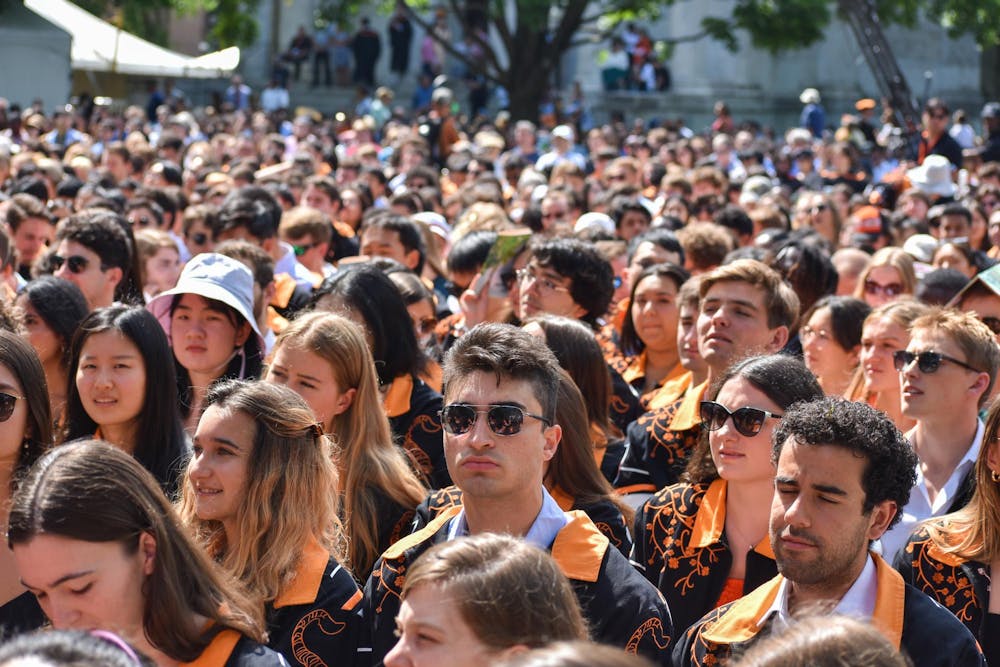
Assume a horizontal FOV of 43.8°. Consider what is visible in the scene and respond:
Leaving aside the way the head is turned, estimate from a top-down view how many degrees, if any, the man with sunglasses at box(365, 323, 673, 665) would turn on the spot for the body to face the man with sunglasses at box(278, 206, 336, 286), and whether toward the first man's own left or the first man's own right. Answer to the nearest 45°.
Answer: approximately 135° to the first man's own right

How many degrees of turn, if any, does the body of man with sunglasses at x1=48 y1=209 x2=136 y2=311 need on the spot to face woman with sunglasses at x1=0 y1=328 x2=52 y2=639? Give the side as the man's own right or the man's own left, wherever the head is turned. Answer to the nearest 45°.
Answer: approximately 45° to the man's own left

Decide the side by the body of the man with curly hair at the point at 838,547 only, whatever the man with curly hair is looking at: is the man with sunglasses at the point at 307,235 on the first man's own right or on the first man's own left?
on the first man's own right

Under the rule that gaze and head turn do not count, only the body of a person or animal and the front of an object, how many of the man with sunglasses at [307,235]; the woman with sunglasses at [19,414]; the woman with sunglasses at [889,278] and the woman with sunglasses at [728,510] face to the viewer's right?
0

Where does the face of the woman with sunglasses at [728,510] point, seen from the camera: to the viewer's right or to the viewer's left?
to the viewer's left

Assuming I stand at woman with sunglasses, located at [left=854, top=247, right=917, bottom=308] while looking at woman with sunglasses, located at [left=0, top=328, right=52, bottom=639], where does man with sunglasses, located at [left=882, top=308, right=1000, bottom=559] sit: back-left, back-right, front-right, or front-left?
front-left

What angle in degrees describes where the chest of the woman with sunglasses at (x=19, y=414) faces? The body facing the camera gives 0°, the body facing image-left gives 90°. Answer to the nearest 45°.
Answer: approximately 45°

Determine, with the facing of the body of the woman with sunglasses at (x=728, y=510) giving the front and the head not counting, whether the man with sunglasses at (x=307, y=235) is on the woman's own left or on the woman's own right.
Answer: on the woman's own right

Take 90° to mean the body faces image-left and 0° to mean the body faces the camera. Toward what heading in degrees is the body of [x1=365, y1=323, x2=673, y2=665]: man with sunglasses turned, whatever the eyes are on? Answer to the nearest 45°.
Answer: approximately 45°

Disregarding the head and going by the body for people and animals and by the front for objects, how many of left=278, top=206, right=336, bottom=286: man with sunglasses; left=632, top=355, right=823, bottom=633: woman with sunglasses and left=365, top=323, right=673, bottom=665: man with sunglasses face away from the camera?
0

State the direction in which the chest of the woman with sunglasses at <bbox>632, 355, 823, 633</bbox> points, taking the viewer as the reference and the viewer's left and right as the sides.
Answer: facing the viewer and to the left of the viewer

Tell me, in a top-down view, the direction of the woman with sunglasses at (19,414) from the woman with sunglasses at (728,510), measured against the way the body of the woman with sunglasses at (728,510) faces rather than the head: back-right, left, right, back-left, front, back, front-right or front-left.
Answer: front-right

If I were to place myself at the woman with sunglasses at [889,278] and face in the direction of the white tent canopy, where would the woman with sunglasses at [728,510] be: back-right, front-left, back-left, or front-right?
back-left

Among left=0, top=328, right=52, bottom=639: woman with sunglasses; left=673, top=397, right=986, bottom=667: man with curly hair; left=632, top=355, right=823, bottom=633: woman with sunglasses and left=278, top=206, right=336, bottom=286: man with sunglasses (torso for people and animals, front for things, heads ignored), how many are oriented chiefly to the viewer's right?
0
